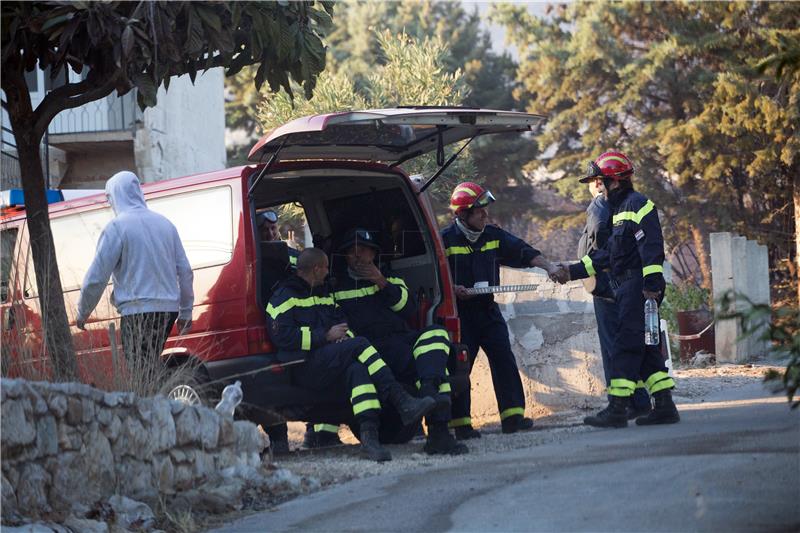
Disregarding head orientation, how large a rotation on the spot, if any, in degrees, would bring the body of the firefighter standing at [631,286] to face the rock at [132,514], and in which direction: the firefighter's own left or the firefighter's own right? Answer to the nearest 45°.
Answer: approximately 45° to the firefighter's own left

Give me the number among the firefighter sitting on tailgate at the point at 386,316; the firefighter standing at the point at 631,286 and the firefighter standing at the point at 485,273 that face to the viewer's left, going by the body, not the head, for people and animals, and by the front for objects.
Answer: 1

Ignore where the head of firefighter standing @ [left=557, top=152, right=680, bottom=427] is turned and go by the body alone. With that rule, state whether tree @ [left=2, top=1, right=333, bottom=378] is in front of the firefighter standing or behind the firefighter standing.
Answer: in front

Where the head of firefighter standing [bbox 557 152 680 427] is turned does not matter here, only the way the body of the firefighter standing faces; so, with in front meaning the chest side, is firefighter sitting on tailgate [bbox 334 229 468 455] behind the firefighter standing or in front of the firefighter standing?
in front

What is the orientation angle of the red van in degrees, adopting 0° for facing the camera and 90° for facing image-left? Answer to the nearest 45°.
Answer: approximately 135°

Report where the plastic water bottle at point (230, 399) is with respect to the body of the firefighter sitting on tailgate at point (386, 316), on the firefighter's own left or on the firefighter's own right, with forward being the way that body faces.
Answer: on the firefighter's own right

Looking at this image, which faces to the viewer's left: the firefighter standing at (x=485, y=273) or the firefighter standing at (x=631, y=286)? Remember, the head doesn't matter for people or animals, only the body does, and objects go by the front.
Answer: the firefighter standing at (x=631, y=286)

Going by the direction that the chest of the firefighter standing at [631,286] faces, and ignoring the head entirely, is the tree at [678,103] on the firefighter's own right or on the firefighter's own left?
on the firefighter's own right

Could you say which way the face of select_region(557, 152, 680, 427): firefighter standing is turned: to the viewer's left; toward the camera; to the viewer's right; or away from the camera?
to the viewer's left

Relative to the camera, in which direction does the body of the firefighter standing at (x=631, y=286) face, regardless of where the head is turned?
to the viewer's left

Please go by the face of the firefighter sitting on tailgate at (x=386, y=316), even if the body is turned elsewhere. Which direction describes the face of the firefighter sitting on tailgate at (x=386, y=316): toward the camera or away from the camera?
toward the camera

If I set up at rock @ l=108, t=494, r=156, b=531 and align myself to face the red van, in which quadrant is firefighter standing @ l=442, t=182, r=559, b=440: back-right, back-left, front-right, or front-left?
front-right

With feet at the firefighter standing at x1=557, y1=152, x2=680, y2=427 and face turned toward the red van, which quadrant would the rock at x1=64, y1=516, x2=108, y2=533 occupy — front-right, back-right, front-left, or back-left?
front-left

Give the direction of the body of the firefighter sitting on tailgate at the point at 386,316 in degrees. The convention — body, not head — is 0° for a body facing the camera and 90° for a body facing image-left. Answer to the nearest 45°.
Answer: approximately 315°

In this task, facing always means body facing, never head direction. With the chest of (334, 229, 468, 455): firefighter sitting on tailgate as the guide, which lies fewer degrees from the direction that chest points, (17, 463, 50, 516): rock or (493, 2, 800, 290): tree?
the rock

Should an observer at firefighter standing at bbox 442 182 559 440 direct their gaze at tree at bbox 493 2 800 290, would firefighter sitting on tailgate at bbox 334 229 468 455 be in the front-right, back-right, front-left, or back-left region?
back-left

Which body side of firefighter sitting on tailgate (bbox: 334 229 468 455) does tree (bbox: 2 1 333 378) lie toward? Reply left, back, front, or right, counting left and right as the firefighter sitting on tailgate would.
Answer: right

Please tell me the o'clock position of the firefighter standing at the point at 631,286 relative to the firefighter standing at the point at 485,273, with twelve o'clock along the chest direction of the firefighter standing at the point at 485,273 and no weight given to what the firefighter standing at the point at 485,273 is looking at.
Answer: the firefighter standing at the point at 631,286 is roughly at 11 o'clock from the firefighter standing at the point at 485,273.
